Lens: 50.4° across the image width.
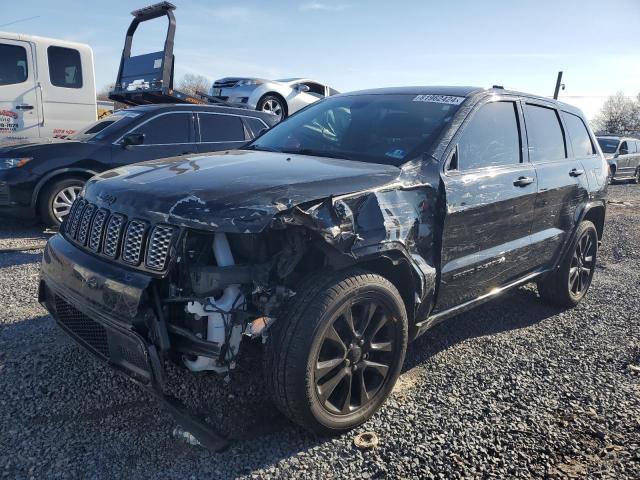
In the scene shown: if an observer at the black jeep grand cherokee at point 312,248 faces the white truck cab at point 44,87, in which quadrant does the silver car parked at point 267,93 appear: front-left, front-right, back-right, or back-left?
front-right

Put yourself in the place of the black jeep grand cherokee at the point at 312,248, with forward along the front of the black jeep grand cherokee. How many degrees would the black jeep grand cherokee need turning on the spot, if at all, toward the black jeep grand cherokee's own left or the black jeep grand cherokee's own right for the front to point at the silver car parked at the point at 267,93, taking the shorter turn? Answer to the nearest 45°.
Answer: approximately 135° to the black jeep grand cherokee's own right

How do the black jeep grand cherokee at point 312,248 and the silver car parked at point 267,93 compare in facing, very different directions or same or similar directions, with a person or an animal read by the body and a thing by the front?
same or similar directions

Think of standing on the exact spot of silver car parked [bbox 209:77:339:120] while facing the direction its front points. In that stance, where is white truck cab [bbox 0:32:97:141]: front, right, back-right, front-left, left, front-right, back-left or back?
front

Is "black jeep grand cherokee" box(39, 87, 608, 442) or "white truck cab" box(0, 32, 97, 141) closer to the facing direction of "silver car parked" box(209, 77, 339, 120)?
the white truck cab

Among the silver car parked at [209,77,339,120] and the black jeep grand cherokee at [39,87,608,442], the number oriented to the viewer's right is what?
0

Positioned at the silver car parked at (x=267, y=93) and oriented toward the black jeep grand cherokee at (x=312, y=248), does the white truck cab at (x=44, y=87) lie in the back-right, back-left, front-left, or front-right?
front-right

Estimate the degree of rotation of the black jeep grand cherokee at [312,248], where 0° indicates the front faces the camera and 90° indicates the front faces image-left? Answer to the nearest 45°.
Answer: approximately 45°

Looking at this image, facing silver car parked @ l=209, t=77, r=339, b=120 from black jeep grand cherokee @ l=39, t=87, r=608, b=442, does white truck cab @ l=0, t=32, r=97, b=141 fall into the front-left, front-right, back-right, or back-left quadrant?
front-left

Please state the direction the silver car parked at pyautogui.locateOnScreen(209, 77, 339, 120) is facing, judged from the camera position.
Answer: facing the viewer and to the left of the viewer

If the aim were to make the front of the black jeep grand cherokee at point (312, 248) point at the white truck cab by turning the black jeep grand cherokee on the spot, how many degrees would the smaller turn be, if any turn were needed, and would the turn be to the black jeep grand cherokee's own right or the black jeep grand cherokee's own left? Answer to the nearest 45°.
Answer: approximately 90° to the black jeep grand cherokee's own right

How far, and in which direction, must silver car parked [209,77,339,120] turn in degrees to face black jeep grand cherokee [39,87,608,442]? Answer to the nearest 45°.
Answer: approximately 45° to its left
